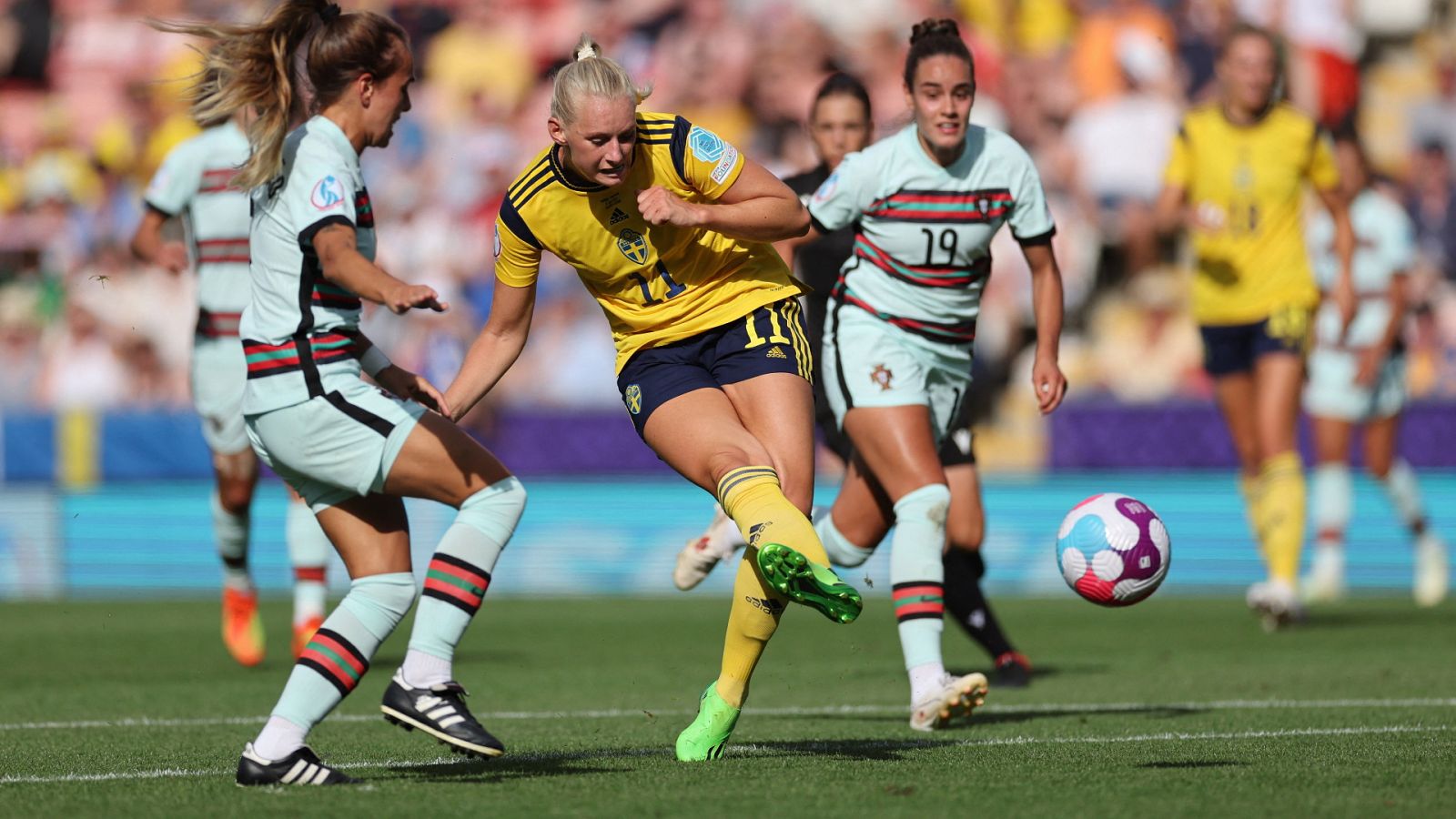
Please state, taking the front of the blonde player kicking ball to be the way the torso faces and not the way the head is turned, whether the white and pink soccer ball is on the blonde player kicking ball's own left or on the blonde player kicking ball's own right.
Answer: on the blonde player kicking ball's own left

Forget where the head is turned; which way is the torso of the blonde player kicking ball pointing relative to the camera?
toward the camera
